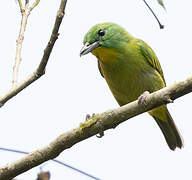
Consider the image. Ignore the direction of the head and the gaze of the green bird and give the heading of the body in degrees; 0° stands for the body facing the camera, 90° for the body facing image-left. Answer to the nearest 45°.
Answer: approximately 45°
